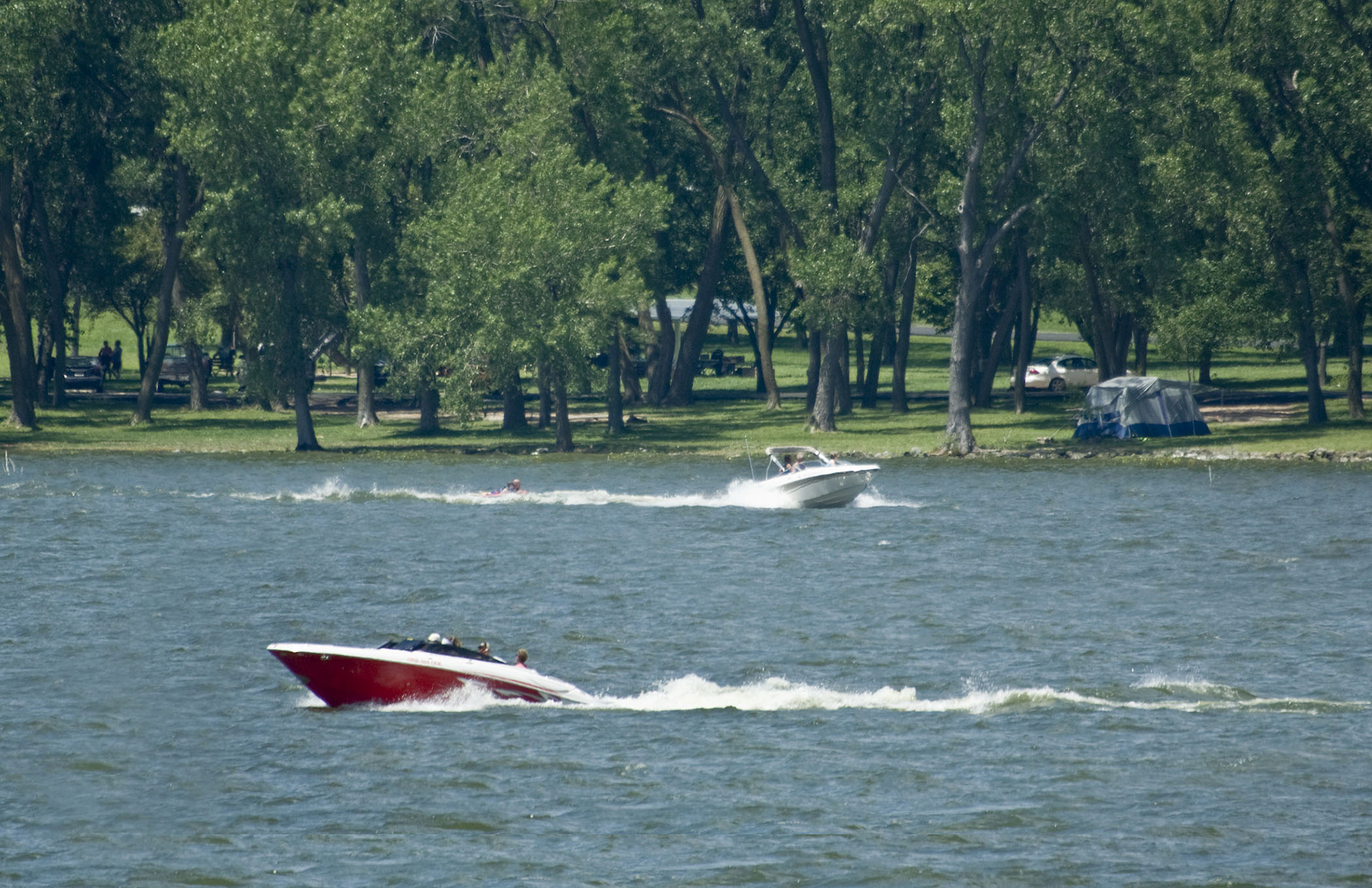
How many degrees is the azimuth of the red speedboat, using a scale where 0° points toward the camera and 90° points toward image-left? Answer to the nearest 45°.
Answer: approximately 90°

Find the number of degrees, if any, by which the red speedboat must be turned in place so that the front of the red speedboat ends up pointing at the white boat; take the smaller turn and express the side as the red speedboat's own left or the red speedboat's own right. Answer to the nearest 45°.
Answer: approximately 135° to the red speedboat's own right
